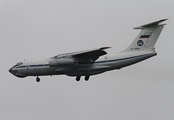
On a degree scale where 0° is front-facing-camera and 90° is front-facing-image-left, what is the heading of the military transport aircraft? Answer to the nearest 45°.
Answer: approximately 90°
